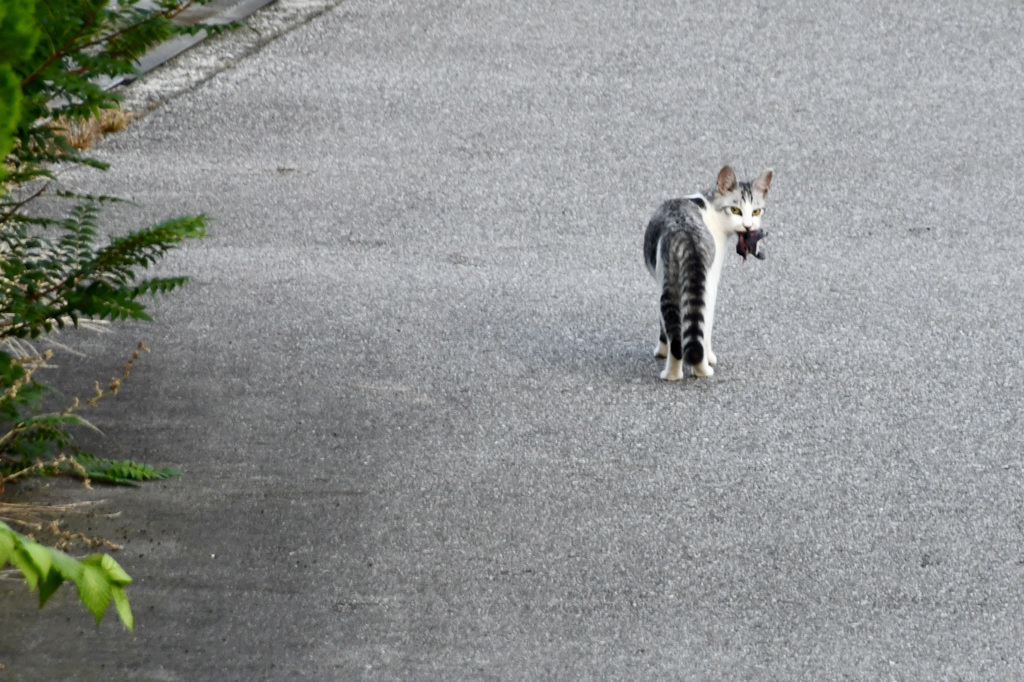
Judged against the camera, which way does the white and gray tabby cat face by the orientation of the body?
away from the camera

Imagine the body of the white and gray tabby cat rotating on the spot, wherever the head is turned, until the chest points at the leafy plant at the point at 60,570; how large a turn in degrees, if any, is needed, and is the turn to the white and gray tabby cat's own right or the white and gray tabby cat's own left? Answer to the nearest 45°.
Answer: approximately 180°
